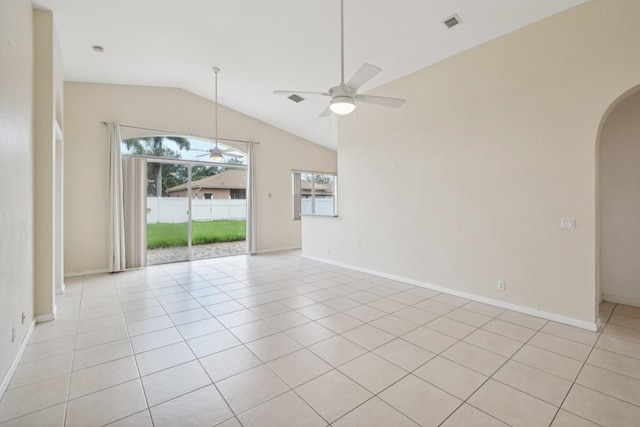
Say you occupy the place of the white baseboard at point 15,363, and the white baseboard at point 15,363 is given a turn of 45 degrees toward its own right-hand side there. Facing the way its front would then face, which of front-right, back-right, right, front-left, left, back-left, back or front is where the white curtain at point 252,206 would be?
left

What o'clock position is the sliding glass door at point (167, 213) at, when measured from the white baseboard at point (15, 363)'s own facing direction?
The sliding glass door is roughly at 10 o'clock from the white baseboard.

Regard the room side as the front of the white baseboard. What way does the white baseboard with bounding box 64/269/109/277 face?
toward the camera

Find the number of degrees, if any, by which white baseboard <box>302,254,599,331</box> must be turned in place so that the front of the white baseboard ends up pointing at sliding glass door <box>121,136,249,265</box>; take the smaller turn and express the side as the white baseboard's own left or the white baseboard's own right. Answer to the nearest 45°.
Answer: approximately 45° to the white baseboard's own right

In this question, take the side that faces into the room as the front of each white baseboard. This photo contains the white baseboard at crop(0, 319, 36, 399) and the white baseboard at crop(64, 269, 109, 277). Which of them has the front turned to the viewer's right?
the white baseboard at crop(0, 319, 36, 399)

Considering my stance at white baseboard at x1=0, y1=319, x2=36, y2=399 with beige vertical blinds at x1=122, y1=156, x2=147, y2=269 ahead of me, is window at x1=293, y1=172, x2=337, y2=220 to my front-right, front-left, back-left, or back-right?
front-right

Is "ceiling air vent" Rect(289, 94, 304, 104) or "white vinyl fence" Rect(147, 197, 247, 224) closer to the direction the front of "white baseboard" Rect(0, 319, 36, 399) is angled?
the ceiling air vent

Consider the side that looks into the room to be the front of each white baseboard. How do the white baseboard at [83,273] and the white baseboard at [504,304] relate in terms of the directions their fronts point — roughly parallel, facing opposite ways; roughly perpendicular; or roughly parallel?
roughly perpendicular

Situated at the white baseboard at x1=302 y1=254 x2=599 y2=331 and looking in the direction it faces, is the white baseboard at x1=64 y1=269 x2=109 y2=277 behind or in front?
in front

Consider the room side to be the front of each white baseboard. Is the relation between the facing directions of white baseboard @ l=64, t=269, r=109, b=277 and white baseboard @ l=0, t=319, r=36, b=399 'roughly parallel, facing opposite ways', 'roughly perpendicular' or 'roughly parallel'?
roughly perpendicular

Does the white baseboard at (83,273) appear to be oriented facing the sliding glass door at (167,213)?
no

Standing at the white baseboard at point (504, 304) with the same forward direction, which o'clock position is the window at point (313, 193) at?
The window is roughly at 3 o'clock from the white baseboard.

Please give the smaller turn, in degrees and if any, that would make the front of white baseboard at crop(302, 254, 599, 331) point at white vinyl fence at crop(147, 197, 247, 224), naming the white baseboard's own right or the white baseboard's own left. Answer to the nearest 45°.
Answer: approximately 45° to the white baseboard's own right

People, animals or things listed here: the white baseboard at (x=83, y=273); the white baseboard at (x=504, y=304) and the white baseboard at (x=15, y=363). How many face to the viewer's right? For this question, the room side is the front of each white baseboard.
1

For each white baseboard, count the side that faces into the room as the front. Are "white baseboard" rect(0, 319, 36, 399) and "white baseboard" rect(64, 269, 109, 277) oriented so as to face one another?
no

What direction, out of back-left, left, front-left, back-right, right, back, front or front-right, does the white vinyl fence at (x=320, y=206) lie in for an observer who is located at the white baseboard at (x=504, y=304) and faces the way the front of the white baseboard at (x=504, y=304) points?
right

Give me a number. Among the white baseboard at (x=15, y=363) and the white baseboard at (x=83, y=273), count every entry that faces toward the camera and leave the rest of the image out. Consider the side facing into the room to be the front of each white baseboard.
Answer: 1

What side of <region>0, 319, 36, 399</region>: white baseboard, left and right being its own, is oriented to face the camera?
right
